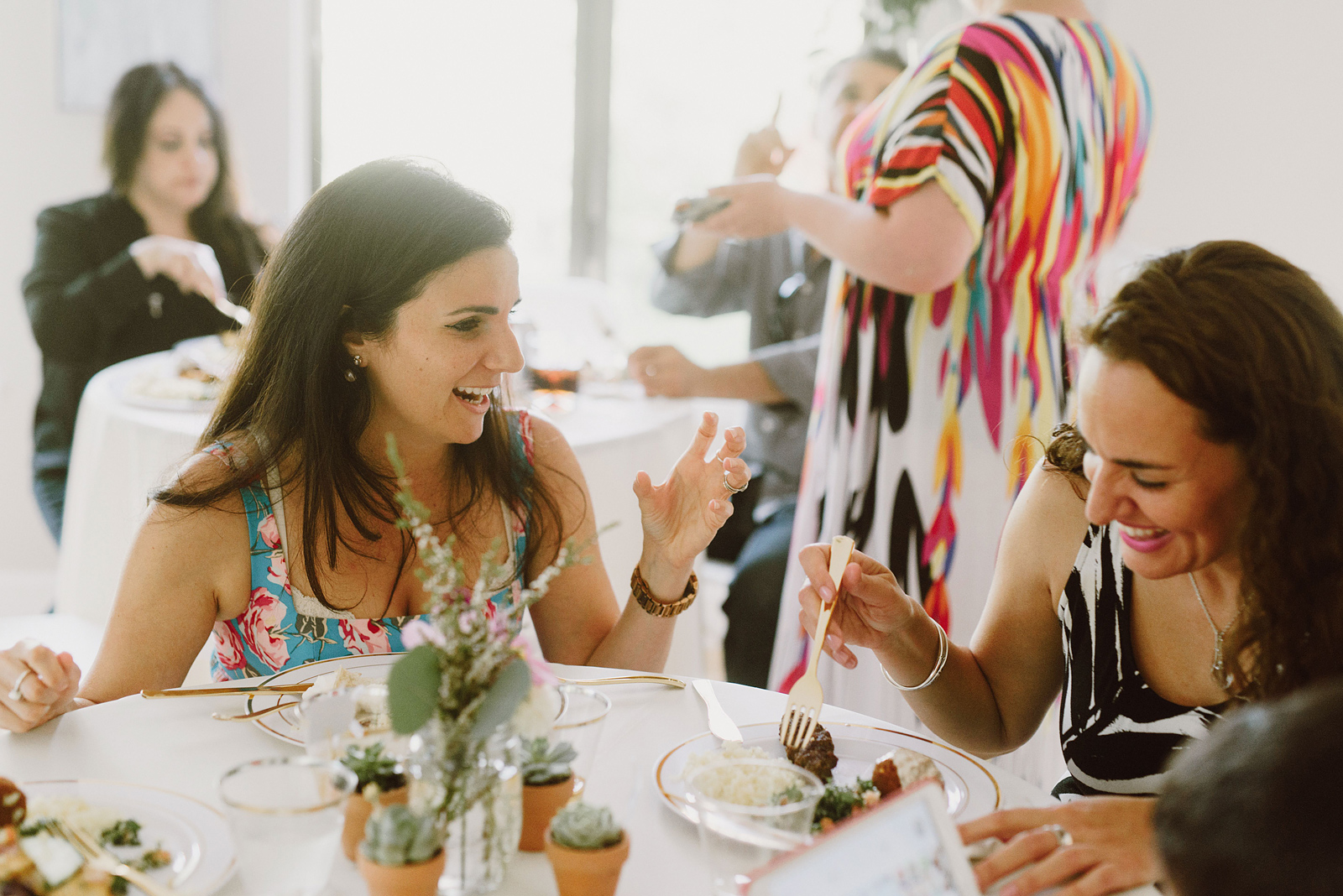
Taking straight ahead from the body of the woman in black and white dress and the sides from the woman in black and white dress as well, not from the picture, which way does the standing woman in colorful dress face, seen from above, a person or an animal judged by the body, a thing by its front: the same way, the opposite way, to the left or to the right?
to the right

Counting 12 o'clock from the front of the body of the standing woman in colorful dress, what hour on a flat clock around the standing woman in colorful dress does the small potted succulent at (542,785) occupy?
The small potted succulent is roughly at 8 o'clock from the standing woman in colorful dress.

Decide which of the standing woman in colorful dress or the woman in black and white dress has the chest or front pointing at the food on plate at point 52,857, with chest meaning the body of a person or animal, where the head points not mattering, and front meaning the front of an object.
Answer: the woman in black and white dress

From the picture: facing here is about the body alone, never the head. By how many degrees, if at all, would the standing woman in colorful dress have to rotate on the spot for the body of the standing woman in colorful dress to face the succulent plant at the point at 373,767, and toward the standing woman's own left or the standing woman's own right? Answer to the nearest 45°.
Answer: approximately 135° to the standing woman's own left

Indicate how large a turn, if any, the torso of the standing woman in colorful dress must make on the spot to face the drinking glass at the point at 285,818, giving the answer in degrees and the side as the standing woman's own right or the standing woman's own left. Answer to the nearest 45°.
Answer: approximately 135° to the standing woman's own left

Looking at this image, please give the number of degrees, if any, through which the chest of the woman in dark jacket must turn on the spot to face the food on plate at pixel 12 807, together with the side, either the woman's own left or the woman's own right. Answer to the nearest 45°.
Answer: approximately 45° to the woman's own right

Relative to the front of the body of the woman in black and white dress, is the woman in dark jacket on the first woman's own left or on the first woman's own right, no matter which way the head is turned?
on the first woman's own right

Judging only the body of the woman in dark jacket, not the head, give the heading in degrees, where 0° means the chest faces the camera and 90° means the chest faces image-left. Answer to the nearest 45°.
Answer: approximately 315°

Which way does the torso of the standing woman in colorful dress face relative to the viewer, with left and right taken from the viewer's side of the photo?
facing away from the viewer and to the left of the viewer
